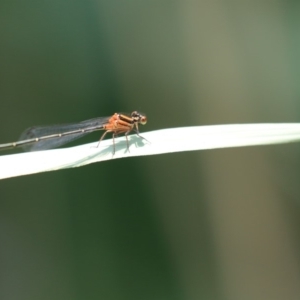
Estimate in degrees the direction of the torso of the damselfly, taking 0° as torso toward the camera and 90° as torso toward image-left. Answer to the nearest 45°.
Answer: approximately 270°
